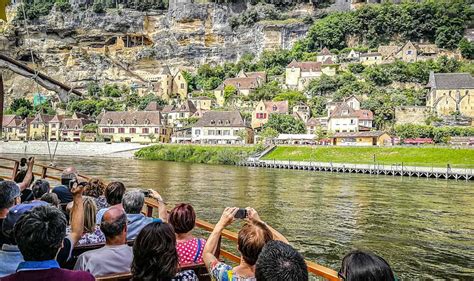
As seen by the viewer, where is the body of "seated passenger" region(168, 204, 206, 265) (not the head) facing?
away from the camera

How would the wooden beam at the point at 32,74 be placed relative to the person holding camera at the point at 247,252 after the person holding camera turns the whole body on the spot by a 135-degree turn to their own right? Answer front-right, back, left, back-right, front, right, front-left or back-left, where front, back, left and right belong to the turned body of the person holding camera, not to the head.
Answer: back-left

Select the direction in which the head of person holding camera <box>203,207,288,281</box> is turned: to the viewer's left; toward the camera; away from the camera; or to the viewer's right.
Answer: away from the camera

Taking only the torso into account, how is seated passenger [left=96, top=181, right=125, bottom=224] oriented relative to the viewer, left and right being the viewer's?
facing away from the viewer

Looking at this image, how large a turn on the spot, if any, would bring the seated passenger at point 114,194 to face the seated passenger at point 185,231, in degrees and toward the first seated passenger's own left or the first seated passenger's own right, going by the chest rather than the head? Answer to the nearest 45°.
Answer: approximately 180°

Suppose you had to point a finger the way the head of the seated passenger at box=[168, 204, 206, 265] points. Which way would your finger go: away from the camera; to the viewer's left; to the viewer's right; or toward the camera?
away from the camera

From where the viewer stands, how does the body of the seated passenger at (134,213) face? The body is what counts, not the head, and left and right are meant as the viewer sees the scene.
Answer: facing away from the viewer and to the right of the viewer

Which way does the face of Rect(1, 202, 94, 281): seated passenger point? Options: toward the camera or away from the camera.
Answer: away from the camera

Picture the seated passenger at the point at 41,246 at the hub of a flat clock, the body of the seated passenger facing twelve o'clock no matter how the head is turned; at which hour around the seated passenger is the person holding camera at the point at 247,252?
The person holding camera is roughly at 3 o'clock from the seated passenger.

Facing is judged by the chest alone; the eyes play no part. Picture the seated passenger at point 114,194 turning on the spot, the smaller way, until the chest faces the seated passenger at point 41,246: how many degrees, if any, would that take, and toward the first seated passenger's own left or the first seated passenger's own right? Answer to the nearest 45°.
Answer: approximately 180°
